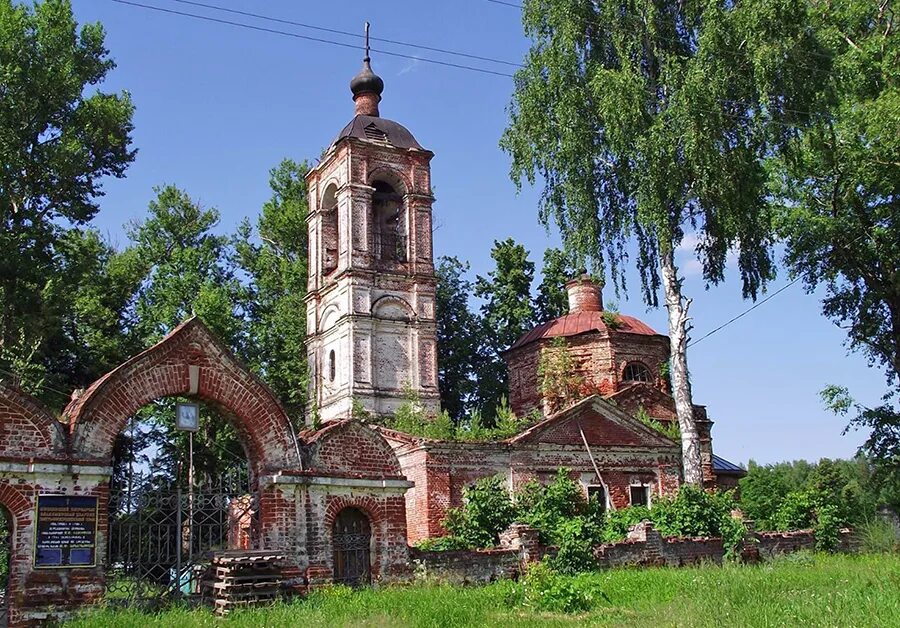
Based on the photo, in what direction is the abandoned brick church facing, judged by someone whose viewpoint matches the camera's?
facing the viewer and to the left of the viewer

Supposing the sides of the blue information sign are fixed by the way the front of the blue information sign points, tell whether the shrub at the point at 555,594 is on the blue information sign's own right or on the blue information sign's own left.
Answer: on the blue information sign's own left

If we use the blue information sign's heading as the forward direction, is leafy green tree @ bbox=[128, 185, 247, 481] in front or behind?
behind

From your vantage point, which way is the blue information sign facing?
toward the camera

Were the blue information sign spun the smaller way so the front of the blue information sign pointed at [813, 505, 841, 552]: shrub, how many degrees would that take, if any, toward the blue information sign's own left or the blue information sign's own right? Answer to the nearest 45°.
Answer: approximately 90° to the blue information sign's own left

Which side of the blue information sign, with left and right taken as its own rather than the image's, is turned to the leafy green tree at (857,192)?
left

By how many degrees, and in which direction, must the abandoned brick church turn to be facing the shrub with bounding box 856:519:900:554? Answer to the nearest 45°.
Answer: approximately 135° to its left
